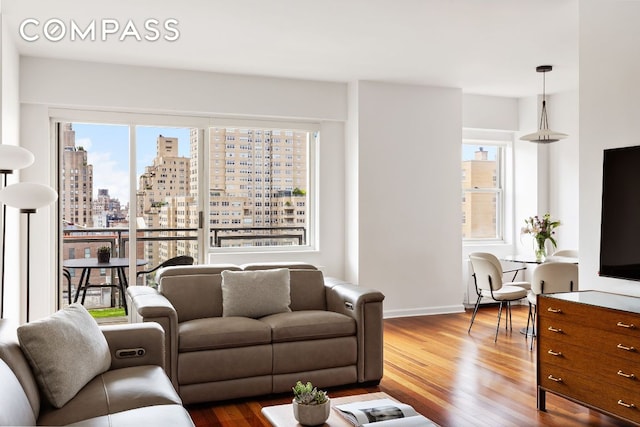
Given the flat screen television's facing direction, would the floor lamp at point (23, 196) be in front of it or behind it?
in front

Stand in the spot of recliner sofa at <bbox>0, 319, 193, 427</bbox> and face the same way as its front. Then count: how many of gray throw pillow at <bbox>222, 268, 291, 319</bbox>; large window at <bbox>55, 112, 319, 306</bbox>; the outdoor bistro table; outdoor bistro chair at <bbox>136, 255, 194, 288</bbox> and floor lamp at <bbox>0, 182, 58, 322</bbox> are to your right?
0

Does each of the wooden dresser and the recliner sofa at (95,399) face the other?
yes

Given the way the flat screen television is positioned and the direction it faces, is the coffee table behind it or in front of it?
in front

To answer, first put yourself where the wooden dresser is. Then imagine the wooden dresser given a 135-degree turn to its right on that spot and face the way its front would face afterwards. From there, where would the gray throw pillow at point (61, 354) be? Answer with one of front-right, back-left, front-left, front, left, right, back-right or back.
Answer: back-left

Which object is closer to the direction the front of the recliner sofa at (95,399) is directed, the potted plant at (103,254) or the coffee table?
the coffee table

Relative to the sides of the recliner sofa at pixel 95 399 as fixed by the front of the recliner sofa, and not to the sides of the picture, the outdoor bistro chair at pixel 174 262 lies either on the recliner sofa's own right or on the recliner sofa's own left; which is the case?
on the recliner sofa's own left

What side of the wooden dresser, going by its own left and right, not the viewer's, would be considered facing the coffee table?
front

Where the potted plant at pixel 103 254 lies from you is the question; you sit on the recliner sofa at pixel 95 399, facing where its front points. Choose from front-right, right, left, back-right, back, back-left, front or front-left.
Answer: left

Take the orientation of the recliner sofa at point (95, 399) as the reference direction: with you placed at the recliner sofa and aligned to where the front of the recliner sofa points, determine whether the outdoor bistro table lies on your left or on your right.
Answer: on your left

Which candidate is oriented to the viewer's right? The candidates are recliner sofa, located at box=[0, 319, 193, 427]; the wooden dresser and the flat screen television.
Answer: the recliner sofa

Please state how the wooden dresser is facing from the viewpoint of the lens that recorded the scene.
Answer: facing the viewer and to the left of the viewer

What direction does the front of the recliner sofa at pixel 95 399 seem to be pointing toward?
to the viewer's right

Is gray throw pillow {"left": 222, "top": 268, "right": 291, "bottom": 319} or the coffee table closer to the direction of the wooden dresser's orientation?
the coffee table

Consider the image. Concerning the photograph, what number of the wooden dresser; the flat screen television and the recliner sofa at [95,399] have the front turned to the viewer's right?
1

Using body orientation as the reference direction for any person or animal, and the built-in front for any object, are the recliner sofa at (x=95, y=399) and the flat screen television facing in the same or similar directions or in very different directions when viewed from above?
very different directions

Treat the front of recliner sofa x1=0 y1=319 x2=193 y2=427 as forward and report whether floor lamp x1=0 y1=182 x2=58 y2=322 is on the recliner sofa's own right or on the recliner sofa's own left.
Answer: on the recliner sofa's own left

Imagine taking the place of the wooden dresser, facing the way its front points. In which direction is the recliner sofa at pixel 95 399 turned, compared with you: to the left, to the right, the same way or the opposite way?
the opposite way

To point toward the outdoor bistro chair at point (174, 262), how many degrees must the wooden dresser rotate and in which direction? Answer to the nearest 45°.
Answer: approximately 45° to its right
